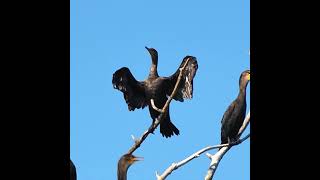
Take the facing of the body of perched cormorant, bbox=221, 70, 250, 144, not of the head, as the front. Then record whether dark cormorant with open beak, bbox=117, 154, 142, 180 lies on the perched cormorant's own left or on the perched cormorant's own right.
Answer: on the perched cormorant's own right

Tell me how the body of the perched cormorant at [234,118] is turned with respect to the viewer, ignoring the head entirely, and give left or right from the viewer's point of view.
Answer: facing to the right of the viewer

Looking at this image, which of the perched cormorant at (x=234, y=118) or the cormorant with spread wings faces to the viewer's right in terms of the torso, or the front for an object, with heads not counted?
the perched cormorant

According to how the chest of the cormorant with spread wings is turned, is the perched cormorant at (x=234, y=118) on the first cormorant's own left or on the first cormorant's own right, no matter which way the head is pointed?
on the first cormorant's own left

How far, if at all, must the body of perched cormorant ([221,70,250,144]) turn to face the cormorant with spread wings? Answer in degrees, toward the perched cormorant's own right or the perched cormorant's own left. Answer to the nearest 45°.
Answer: approximately 135° to the perched cormorant's own left

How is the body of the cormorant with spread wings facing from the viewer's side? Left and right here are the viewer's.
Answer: facing the viewer and to the left of the viewer

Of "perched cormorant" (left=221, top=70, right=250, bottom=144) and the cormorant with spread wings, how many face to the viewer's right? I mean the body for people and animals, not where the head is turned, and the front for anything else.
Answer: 1

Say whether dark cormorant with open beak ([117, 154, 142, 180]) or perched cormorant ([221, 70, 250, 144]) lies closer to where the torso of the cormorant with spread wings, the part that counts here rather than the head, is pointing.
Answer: the dark cormorant with open beak
